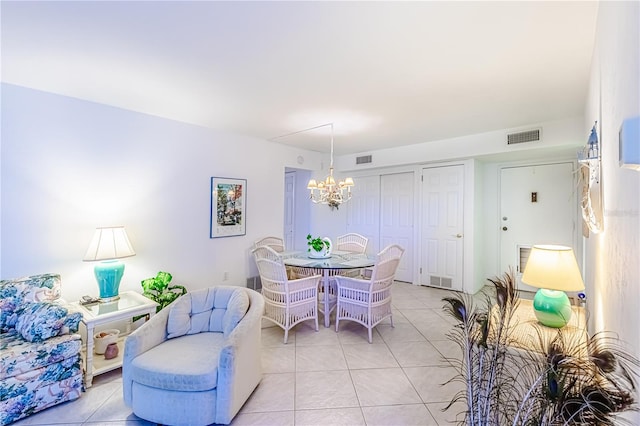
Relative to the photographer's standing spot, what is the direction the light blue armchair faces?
facing the viewer and to the left of the viewer

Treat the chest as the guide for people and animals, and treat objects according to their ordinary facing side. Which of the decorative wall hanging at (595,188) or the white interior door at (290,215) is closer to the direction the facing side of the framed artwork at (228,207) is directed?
the decorative wall hanging

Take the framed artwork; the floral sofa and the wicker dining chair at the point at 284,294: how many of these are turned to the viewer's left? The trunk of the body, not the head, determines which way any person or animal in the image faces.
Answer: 0

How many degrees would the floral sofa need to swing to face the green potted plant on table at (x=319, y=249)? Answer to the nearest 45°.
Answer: approximately 45° to its left

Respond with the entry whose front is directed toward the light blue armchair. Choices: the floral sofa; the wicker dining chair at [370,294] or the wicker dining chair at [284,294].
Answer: the floral sofa

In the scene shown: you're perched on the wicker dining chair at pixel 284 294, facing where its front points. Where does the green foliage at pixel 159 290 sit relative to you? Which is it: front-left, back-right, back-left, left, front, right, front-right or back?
back-left

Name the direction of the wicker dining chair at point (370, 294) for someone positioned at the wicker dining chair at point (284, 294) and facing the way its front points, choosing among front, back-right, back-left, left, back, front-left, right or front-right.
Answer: front-right

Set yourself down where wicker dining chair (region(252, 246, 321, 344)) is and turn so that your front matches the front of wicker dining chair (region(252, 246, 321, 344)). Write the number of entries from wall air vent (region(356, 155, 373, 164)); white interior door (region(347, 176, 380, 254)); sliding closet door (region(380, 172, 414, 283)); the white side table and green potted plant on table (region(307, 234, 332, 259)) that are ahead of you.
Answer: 4

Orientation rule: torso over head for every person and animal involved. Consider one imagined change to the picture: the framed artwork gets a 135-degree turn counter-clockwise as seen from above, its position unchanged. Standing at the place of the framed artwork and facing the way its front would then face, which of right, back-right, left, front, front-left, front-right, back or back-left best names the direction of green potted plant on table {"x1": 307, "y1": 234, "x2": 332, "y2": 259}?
back-right

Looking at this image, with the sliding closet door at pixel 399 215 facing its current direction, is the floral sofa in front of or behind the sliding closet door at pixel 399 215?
in front

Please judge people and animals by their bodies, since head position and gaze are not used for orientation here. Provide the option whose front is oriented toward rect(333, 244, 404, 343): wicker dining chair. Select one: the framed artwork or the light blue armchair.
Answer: the framed artwork

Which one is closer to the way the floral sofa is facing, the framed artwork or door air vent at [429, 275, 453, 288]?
the door air vent

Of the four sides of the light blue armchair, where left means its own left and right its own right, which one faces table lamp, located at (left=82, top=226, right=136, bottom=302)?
right

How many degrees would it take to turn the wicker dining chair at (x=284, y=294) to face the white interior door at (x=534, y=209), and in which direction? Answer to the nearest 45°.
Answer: approximately 45° to its right

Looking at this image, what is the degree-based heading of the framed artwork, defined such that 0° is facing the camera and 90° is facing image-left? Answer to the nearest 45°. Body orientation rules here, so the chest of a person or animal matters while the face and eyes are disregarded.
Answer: approximately 315°

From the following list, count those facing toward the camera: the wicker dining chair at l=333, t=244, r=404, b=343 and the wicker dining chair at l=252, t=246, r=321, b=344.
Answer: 0

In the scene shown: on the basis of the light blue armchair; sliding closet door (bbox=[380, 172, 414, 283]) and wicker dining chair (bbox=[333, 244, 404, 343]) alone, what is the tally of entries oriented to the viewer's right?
0

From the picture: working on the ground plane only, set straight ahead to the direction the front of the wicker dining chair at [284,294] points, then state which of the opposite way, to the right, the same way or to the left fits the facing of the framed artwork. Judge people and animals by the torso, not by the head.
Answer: to the right

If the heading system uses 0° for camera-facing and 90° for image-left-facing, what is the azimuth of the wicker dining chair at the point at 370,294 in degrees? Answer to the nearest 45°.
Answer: approximately 135°

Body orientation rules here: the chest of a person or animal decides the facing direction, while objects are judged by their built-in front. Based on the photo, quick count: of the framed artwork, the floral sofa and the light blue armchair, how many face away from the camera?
0

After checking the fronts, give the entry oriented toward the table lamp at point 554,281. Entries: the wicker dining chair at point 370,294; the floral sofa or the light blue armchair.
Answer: the floral sofa
